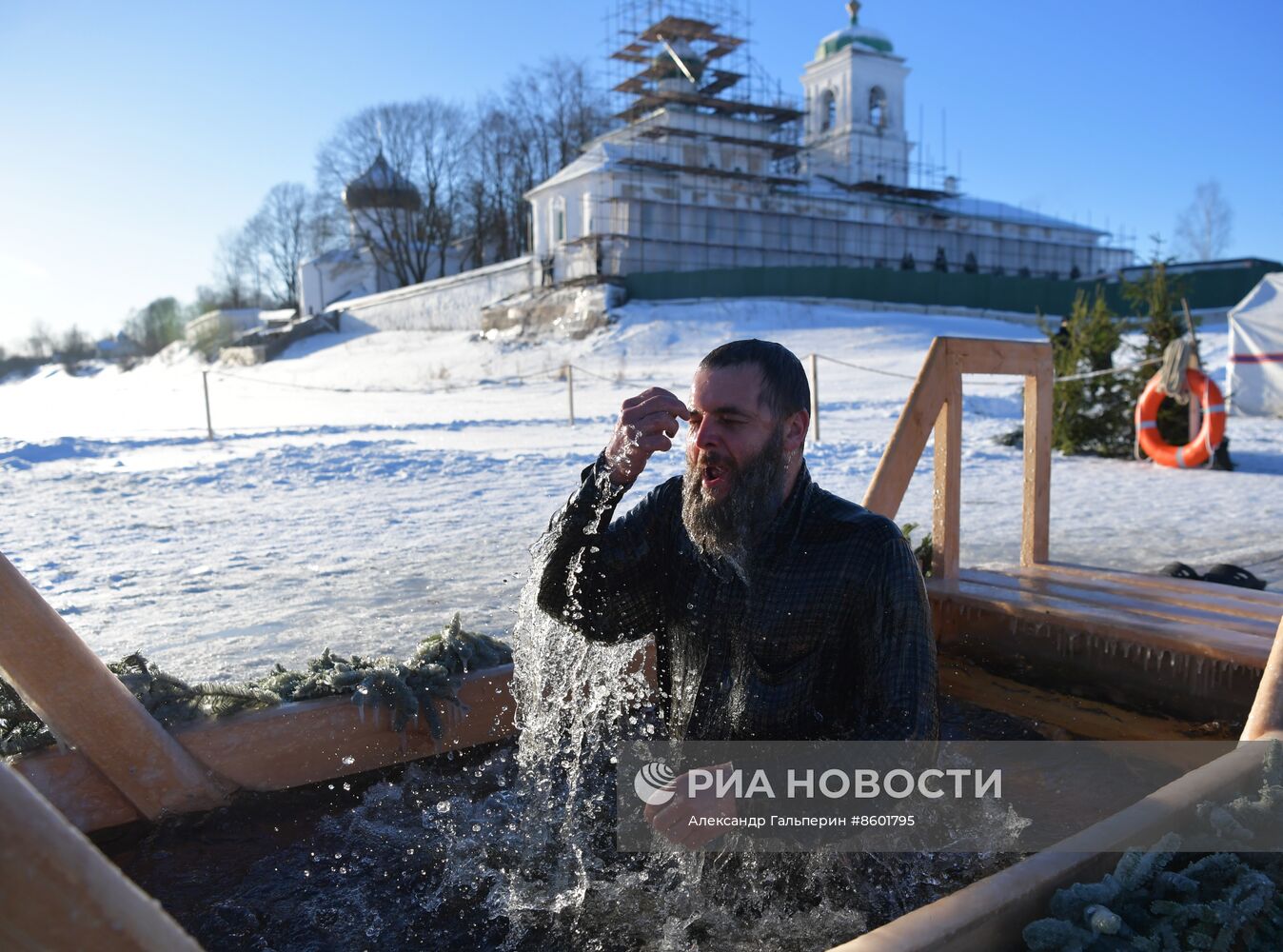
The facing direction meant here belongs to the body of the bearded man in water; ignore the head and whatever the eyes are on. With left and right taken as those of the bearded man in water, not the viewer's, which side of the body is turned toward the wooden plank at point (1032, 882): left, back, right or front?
left

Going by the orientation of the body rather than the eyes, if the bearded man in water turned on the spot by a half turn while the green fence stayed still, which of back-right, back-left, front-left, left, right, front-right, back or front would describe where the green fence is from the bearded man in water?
front-left

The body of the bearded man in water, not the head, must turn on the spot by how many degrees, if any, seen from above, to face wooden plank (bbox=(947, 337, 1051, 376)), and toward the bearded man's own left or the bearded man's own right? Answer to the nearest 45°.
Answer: approximately 180°

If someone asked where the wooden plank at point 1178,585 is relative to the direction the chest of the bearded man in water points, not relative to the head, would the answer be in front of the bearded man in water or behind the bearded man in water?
behind

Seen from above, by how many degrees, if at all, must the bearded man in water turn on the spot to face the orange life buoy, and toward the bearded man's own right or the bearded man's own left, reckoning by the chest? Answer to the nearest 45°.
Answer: approximately 180°

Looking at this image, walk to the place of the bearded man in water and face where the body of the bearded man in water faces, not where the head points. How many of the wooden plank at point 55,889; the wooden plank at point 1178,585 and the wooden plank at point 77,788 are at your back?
1

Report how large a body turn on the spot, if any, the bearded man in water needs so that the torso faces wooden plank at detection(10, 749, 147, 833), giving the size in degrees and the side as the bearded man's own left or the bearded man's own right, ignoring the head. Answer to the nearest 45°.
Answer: approximately 45° to the bearded man's own right

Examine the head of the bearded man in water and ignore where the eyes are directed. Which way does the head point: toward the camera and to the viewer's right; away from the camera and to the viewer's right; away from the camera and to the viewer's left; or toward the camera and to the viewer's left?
toward the camera and to the viewer's left

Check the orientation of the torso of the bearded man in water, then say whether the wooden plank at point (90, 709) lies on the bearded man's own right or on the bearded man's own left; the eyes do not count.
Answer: on the bearded man's own right

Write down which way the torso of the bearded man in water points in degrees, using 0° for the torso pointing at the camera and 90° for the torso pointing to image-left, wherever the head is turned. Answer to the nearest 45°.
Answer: approximately 45°
